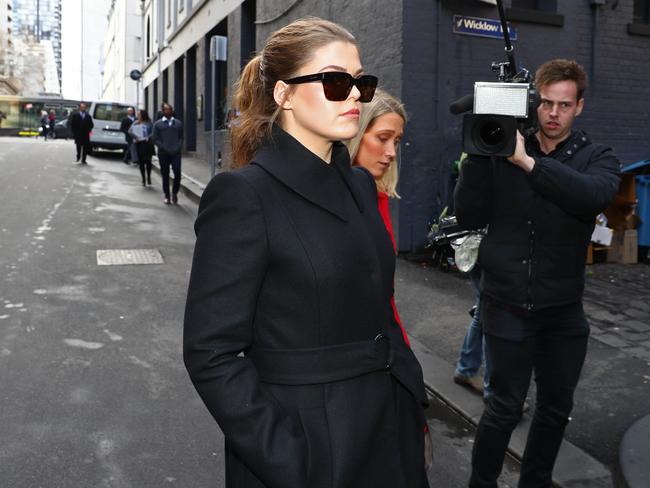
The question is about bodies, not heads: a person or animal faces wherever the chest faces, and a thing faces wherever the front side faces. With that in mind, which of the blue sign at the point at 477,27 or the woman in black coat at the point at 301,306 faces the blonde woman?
the blue sign

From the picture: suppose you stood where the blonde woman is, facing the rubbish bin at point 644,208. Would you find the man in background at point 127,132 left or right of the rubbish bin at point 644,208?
left

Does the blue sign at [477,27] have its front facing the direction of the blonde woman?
yes

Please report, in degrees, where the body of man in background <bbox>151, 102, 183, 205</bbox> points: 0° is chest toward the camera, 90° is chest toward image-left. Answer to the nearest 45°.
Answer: approximately 0°

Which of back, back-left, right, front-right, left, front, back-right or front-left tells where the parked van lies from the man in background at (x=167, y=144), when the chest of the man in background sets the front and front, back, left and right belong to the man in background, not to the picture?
back

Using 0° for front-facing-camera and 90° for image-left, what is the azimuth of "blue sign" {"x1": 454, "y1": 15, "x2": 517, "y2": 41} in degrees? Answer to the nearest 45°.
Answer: approximately 0°

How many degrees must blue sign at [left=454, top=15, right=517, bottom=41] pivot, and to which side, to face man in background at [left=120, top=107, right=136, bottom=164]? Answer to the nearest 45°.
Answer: approximately 135° to its right
